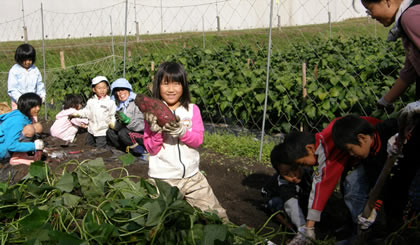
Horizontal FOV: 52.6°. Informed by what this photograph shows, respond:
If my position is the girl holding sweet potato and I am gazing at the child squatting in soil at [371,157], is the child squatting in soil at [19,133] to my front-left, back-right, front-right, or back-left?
back-left

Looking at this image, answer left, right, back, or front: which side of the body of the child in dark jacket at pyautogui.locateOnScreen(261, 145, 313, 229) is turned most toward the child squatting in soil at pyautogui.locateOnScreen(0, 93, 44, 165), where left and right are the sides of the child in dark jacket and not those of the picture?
right

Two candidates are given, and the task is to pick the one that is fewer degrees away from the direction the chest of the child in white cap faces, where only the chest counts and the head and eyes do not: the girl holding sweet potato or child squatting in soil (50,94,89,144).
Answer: the girl holding sweet potato

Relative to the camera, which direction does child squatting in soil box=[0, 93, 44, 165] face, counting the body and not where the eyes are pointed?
to the viewer's right

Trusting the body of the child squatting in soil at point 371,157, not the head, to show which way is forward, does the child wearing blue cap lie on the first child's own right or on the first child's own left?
on the first child's own right

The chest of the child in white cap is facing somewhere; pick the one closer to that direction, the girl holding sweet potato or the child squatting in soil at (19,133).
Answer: the girl holding sweet potato

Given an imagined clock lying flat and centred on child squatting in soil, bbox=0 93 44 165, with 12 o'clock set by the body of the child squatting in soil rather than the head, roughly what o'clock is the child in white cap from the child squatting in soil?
The child in white cap is roughly at 11 o'clock from the child squatting in soil.

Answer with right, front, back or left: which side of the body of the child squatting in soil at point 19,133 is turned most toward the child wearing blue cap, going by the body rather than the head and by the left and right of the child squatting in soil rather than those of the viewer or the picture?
front

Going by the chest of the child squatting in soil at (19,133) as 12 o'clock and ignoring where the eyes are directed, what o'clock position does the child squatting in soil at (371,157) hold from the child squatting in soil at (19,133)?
the child squatting in soil at (371,157) is roughly at 2 o'clock from the child squatting in soil at (19,133).

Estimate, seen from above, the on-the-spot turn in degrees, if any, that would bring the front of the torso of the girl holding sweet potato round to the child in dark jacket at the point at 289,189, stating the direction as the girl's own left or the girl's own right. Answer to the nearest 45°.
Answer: approximately 90° to the girl's own left

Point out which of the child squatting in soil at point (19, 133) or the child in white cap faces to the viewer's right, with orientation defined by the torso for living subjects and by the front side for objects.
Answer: the child squatting in soil

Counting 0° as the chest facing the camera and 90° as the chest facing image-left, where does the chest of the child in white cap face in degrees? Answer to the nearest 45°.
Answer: approximately 0°

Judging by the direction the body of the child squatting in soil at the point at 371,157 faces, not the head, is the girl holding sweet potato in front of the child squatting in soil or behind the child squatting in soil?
in front
